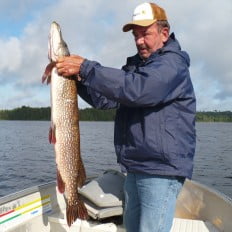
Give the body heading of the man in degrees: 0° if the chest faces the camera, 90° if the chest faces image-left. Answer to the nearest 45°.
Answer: approximately 45°
